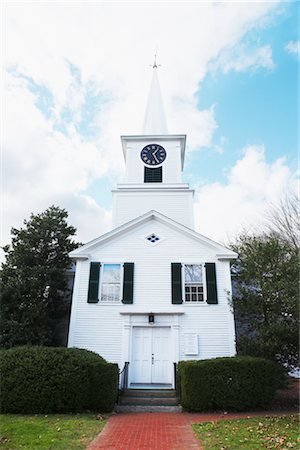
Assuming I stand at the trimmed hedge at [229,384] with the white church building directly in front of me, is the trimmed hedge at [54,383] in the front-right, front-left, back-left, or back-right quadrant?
front-left

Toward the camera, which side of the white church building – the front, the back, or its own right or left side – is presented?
front

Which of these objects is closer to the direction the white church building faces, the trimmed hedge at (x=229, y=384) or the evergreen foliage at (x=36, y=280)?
the trimmed hedge

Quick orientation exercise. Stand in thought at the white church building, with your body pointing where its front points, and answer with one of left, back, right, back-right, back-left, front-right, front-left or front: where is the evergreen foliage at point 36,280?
right

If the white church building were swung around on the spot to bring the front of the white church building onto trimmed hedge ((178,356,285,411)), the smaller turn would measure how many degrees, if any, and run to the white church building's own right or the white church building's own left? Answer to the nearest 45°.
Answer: approximately 45° to the white church building's own left

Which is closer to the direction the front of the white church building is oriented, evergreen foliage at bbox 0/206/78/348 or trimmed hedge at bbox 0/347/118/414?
the trimmed hedge

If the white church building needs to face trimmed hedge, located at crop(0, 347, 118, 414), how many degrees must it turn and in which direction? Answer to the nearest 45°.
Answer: approximately 45° to its right

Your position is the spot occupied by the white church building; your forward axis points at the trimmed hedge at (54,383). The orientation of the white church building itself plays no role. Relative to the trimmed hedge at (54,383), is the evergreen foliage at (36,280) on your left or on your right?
right
